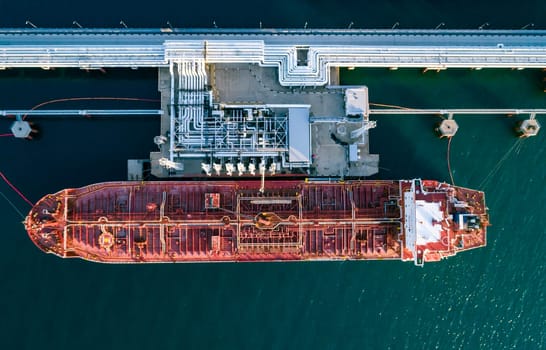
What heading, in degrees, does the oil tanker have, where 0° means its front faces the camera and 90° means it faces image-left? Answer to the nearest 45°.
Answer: approximately 90°
